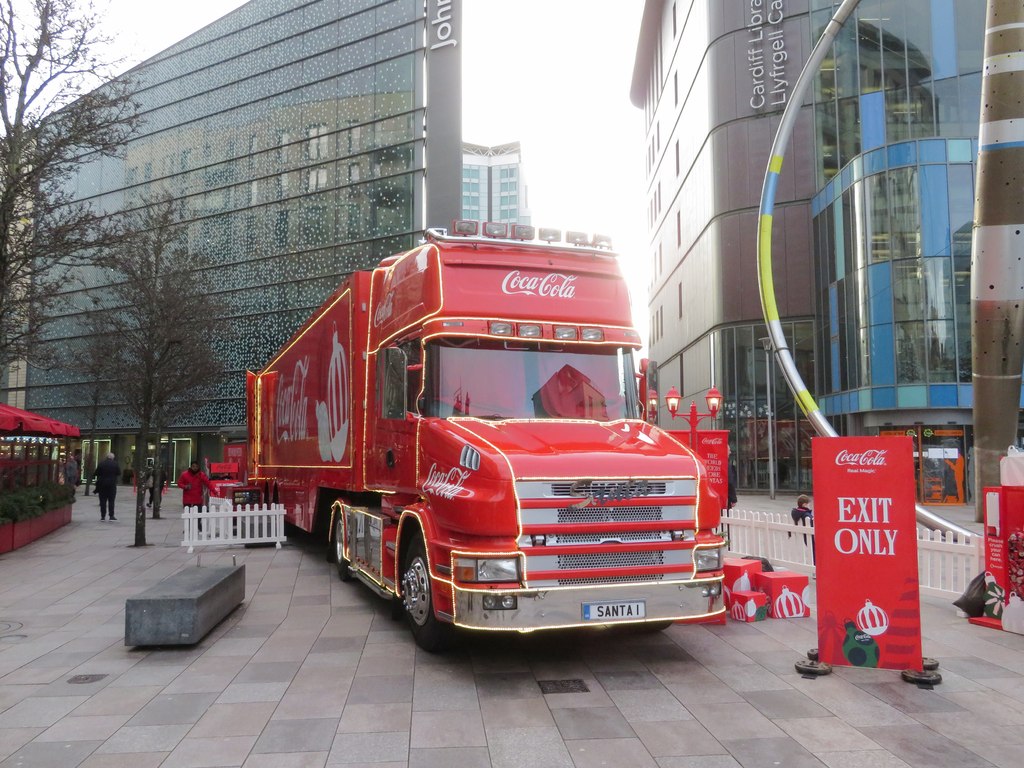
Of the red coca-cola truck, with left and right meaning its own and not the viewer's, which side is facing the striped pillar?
left

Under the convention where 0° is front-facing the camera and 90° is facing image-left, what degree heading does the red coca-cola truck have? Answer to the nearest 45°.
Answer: approximately 315°

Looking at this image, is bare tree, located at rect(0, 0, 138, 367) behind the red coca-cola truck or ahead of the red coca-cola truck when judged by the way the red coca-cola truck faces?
behind

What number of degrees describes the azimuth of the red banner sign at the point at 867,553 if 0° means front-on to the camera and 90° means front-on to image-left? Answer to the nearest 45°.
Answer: approximately 0°

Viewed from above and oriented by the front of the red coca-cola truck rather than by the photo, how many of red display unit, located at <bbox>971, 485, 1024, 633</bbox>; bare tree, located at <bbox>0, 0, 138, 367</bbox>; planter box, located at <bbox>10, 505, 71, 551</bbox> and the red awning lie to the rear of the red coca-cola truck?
3

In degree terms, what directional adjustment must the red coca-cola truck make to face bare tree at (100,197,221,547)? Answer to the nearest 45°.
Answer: approximately 180°

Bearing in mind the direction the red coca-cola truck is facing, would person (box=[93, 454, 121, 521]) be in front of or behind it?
behind

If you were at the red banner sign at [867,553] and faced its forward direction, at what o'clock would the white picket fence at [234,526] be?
The white picket fence is roughly at 4 o'clock from the red banner sign.

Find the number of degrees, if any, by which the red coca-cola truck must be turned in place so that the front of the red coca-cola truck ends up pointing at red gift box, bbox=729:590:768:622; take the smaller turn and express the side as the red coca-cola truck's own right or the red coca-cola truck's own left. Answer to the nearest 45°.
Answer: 0° — it already faces it
